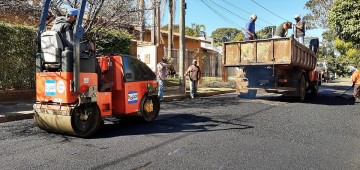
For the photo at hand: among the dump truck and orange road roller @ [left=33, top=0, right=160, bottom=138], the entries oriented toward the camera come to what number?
0

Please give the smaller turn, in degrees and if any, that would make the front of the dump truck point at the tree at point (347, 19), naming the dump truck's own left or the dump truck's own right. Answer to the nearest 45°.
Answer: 0° — it already faces it

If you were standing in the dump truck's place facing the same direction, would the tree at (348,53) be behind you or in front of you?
in front

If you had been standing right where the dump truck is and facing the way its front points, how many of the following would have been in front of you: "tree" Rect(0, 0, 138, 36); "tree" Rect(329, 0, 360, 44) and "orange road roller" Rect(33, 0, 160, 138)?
1

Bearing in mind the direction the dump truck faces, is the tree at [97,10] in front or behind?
behind

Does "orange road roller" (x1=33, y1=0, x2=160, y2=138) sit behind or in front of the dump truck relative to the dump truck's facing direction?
behind

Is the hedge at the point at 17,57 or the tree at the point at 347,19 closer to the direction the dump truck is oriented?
the tree

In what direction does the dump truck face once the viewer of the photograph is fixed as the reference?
facing away from the viewer and to the right of the viewer
